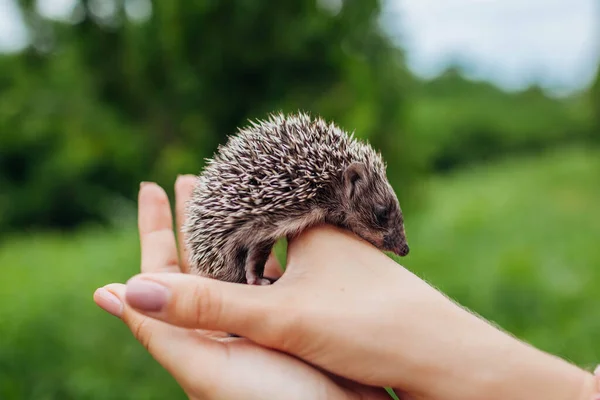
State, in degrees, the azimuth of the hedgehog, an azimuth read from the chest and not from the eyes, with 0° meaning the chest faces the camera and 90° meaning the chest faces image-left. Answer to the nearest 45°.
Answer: approximately 270°

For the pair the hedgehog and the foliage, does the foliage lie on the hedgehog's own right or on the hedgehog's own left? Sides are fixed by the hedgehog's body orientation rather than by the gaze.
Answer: on the hedgehog's own left
